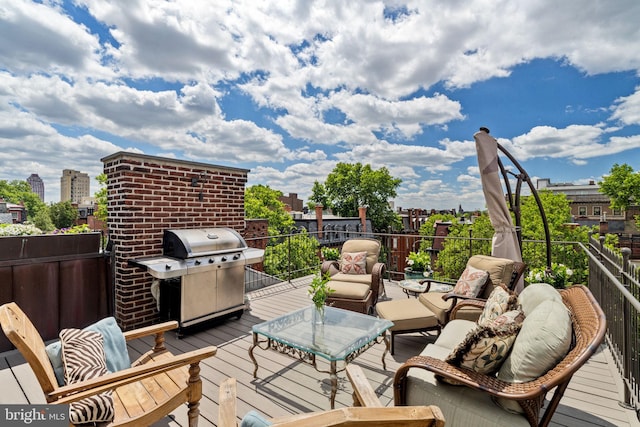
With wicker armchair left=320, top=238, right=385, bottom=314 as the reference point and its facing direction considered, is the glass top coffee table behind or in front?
in front

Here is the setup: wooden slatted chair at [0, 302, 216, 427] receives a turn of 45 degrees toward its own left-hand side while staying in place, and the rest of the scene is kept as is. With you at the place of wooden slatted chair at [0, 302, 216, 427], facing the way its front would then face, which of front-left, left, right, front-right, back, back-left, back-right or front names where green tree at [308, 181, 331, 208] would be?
front-right

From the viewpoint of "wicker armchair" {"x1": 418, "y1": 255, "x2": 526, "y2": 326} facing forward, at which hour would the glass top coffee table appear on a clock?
The glass top coffee table is roughly at 12 o'clock from the wicker armchair.

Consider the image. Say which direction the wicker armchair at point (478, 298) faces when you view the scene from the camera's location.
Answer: facing the viewer and to the left of the viewer

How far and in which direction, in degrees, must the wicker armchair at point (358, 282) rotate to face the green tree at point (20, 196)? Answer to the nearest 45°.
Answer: approximately 90° to its right

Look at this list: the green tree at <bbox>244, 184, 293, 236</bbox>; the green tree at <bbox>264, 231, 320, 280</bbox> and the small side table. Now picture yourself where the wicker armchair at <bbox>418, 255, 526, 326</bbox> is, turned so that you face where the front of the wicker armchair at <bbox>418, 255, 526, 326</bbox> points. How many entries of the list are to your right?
3

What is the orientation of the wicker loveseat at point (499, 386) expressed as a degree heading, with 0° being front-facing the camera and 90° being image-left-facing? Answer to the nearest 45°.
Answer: approximately 135°

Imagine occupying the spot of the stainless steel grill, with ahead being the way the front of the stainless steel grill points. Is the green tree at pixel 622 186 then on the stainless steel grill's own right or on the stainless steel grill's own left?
on the stainless steel grill's own left

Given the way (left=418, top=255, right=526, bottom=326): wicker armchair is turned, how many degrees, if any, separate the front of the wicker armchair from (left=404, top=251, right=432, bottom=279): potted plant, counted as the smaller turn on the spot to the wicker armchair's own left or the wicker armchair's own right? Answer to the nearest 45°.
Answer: approximately 90° to the wicker armchair's own right

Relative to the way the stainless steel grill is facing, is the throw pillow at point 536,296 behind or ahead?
ahead

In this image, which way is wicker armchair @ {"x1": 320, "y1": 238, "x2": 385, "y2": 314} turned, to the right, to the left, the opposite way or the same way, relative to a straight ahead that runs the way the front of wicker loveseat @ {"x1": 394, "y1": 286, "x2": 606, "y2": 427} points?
to the left
